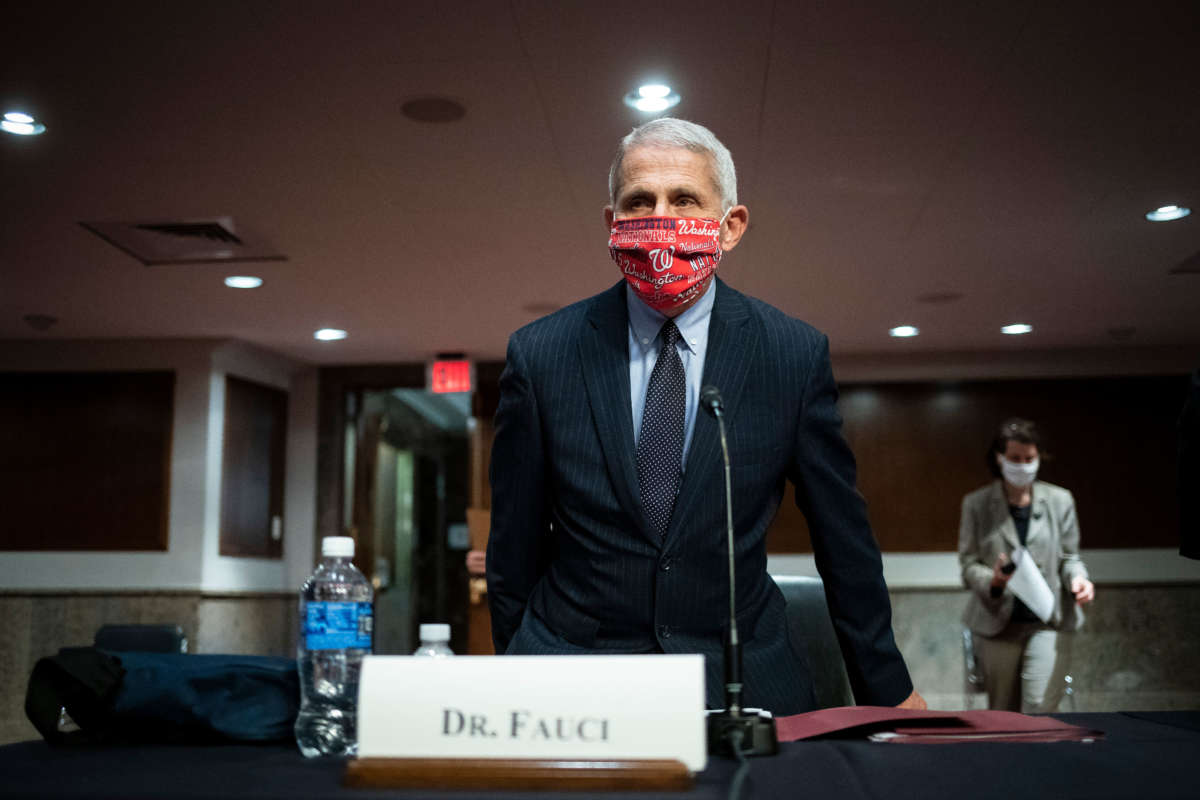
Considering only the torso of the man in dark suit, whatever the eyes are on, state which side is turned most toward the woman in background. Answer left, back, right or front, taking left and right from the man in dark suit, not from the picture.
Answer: back

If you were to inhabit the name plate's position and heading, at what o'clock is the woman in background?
The woman in background is roughly at 7 o'clock from the name plate.

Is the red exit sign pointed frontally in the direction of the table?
yes

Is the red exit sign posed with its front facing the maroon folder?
yes

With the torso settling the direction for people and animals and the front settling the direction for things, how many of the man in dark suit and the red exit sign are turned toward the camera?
2

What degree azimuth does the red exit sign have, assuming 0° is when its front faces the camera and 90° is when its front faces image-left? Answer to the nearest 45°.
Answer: approximately 0°

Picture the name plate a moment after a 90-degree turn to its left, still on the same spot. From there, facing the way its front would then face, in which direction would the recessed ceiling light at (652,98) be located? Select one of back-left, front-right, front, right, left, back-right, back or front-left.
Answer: left

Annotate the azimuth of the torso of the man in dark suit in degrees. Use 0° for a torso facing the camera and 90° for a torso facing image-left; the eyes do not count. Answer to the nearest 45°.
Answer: approximately 0°
